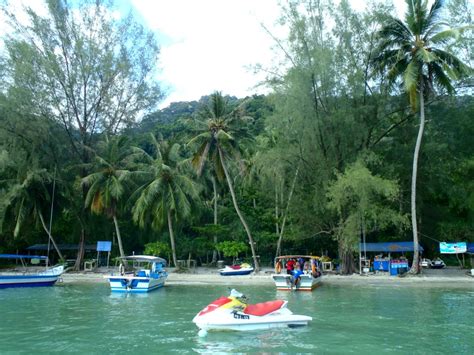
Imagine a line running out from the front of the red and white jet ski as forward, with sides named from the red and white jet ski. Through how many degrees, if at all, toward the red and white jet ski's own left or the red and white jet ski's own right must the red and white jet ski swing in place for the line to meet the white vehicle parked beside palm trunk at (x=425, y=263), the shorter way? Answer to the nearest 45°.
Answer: approximately 135° to the red and white jet ski's own right

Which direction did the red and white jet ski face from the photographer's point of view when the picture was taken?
facing to the left of the viewer

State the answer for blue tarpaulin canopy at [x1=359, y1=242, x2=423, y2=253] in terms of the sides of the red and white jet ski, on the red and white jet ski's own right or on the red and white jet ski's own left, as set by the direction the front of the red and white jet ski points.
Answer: on the red and white jet ski's own right

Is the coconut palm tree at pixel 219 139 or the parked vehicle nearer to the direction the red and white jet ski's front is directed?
the coconut palm tree

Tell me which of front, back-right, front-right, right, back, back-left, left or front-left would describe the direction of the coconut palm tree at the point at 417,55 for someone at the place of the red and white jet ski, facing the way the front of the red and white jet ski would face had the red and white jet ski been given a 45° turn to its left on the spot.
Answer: back

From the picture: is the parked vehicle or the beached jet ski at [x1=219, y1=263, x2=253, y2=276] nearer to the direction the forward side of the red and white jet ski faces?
the beached jet ski

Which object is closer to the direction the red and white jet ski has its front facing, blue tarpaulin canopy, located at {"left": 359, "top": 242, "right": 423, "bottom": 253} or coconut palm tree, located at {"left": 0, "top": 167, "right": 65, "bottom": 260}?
the coconut palm tree
